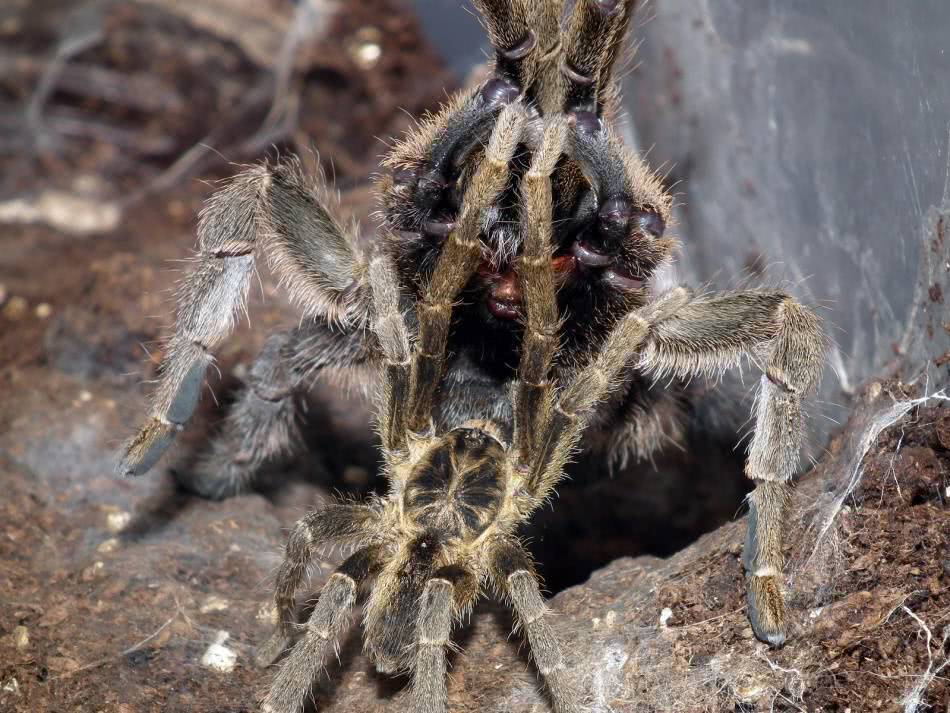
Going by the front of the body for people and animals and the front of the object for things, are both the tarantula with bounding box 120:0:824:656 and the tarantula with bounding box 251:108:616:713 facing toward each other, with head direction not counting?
yes

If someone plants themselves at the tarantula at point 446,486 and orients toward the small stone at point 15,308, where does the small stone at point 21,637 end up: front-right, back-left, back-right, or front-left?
front-left

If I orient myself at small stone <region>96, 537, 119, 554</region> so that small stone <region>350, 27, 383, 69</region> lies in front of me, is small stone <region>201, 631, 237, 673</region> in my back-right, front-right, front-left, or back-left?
back-right

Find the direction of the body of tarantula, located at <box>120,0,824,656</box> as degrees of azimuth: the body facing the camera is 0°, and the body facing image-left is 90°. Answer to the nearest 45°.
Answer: approximately 0°

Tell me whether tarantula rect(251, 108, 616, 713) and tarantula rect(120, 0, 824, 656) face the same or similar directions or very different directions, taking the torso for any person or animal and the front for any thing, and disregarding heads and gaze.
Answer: very different directions

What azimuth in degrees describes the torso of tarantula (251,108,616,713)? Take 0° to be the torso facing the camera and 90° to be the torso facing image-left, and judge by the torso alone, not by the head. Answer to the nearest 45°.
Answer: approximately 180°

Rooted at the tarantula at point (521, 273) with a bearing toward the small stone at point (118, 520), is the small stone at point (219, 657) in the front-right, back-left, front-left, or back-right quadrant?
front-left
